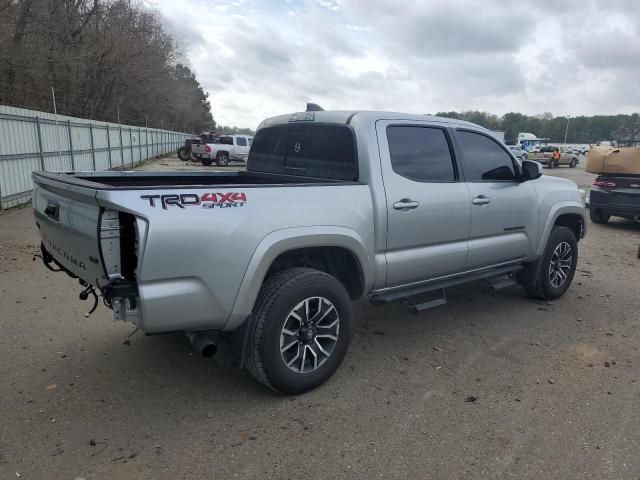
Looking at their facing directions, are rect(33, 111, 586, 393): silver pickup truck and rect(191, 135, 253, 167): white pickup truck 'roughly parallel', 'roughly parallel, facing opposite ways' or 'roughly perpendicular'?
roughly parallel

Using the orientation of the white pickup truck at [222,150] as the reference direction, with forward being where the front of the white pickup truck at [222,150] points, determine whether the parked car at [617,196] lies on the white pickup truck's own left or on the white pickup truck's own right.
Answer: on the white pickup truck's own right

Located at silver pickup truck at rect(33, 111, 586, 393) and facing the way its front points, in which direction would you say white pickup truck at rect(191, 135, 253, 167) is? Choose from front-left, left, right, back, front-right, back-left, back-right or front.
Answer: front-left

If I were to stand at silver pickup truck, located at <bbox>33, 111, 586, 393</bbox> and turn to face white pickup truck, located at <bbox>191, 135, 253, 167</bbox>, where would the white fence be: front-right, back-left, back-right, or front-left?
front-left

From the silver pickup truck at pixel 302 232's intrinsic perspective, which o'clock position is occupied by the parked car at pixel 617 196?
The parked car is roughly at 12 o'clock from the silver pickup truck.

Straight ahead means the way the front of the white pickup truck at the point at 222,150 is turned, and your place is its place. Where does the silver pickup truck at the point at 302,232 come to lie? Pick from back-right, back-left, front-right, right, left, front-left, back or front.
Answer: back-right

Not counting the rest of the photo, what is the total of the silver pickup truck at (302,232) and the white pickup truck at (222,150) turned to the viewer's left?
0

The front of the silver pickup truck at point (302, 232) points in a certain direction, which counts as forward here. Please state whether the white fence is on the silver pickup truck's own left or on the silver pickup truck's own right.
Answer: on the silver pickup truck's own left

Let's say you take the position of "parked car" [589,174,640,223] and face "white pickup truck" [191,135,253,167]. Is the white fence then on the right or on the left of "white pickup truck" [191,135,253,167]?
left

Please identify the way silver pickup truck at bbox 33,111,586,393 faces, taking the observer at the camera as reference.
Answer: facing away from the viewer and to the right of the viewer

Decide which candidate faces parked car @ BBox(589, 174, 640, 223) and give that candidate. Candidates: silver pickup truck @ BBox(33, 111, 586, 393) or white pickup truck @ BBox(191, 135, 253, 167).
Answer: the silver pickup truck

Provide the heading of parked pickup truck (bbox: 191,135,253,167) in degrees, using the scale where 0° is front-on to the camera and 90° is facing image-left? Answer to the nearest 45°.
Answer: approximately 225°
